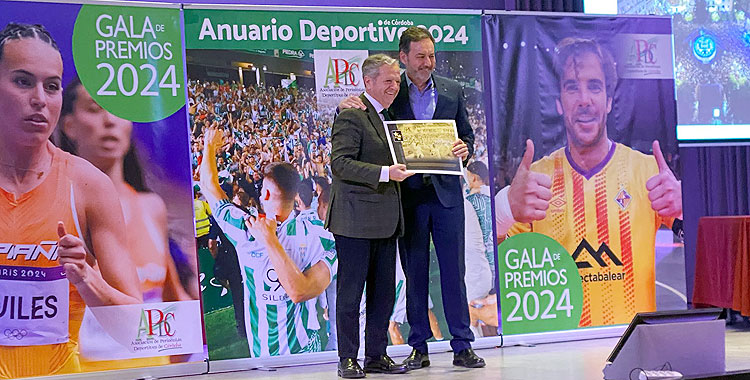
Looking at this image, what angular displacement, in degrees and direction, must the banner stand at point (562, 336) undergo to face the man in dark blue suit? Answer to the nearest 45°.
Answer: approximately 45° to its right

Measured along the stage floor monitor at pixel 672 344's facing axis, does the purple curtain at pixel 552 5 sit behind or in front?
in front

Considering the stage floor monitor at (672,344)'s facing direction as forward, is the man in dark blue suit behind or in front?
in front

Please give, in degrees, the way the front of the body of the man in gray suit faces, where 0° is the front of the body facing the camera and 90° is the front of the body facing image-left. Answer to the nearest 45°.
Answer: approximately 315°

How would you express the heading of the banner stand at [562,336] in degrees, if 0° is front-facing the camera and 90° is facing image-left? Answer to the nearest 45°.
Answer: approximately 0°

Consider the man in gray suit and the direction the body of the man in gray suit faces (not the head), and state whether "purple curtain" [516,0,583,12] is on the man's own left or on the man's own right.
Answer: on the man's own left

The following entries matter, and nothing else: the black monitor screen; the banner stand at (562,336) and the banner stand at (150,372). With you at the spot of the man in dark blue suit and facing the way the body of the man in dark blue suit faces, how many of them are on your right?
1

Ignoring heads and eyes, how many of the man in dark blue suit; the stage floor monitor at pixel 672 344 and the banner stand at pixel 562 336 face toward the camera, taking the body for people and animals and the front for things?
2

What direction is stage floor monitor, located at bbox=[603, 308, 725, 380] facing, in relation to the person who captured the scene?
facing away from the viewer and to the left of the viewer

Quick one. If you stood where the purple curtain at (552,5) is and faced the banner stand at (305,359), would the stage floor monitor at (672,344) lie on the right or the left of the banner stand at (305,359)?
left
